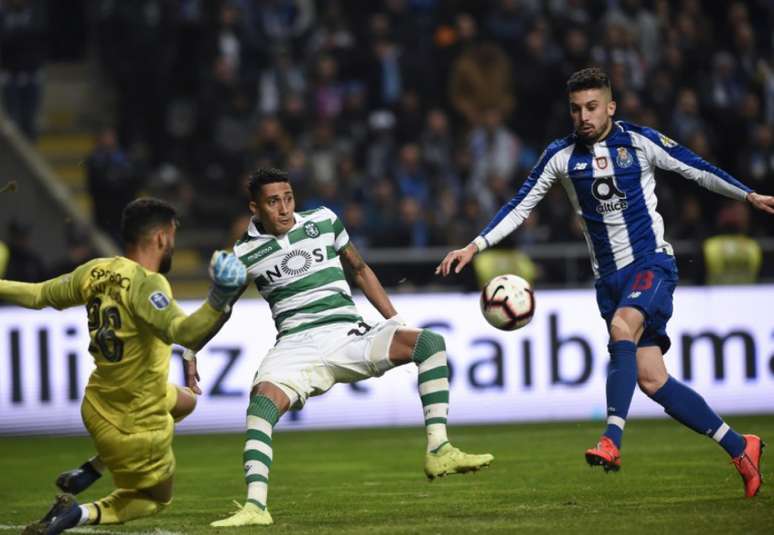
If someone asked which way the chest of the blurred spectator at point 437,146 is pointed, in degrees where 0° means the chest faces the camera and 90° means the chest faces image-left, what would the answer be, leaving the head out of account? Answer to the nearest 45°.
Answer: approximately 0°

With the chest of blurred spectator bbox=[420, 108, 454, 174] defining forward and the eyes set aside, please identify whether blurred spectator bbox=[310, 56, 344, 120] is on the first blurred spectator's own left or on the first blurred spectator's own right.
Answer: on the first blurred spectator's own right

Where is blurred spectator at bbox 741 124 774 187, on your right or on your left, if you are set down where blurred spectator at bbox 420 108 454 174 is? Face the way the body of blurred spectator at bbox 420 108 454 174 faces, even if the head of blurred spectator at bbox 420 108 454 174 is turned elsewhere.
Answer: on your left

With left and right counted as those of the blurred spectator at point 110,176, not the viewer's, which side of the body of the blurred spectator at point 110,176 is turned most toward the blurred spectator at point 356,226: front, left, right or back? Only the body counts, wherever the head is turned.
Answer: left

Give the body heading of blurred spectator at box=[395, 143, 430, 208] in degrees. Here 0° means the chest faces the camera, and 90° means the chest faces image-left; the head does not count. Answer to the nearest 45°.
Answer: approximately 0°

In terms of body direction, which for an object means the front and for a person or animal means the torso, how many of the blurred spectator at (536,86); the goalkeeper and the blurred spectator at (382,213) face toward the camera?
2

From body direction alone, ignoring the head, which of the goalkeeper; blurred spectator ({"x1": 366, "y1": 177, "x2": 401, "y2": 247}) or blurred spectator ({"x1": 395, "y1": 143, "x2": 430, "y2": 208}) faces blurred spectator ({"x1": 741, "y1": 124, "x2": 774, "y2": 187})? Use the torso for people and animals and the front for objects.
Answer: the goalkeeper

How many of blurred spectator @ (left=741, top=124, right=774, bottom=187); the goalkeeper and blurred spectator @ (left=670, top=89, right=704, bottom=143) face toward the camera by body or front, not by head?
2

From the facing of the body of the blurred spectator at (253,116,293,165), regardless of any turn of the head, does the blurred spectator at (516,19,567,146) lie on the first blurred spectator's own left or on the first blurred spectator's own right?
on the first blurred spectator's own left

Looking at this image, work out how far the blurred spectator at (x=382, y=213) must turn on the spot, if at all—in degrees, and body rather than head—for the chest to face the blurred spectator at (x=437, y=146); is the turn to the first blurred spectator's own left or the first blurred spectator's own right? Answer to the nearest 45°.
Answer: approximately 135° to the first blurred spectator's own left

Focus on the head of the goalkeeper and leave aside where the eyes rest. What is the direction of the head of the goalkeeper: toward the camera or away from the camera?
away from the camera
